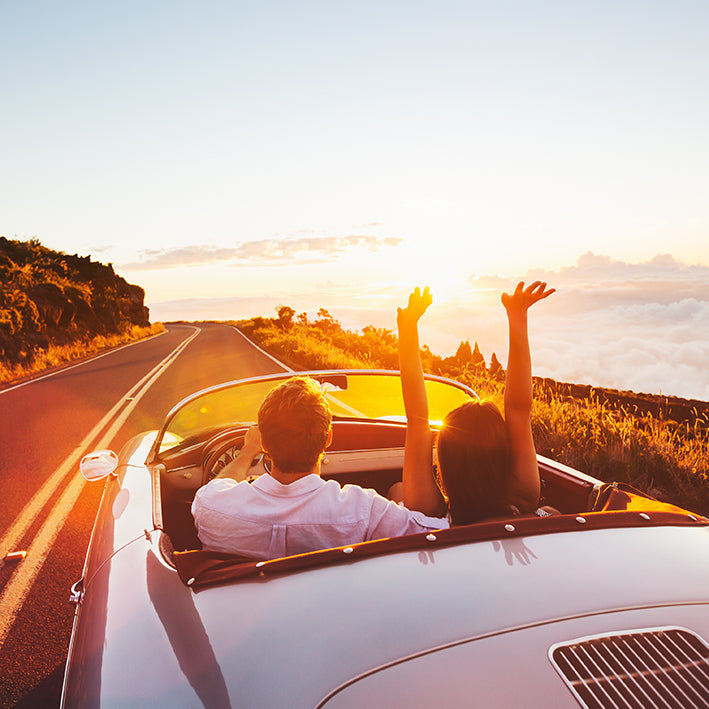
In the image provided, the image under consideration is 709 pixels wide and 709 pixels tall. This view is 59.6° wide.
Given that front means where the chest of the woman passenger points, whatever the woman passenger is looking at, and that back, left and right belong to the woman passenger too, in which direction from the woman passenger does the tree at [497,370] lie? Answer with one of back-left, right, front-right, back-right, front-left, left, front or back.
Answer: front

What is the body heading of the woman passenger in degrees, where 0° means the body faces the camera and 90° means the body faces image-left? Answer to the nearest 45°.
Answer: approximately 180°

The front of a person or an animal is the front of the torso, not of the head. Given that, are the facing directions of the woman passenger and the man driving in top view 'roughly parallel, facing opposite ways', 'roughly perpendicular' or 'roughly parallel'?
roughly parallel

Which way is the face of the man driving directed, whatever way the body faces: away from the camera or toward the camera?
away from the camera

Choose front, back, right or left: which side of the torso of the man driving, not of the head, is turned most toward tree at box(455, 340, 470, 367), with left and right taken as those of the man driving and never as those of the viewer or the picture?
front

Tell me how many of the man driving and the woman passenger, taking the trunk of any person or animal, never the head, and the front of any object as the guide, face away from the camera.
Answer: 2

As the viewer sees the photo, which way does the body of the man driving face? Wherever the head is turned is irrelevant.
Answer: away from the camera

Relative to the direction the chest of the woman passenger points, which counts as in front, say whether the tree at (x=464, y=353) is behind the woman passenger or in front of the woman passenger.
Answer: in front

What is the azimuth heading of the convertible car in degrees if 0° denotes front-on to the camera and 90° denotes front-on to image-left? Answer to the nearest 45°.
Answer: approximately 135°

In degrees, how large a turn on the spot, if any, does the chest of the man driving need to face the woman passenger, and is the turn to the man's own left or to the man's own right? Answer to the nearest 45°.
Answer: approximately 90° to the man's own right

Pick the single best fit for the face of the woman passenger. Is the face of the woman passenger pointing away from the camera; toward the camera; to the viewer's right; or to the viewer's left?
away from the camera
